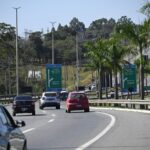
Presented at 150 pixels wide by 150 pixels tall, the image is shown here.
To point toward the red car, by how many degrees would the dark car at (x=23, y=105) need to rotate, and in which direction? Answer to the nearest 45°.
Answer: approximately 90° to its right

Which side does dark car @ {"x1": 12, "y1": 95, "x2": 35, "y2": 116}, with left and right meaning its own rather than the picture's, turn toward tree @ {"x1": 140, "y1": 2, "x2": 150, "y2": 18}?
right

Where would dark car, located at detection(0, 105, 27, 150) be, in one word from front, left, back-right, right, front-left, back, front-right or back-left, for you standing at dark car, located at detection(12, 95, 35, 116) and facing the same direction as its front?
back

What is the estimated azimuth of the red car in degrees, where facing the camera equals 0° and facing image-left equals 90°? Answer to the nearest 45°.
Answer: approximately 180°

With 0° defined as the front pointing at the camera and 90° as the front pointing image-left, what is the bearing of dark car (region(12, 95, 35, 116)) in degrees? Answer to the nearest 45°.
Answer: approximately 180°

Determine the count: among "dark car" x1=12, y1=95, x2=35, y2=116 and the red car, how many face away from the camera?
2
